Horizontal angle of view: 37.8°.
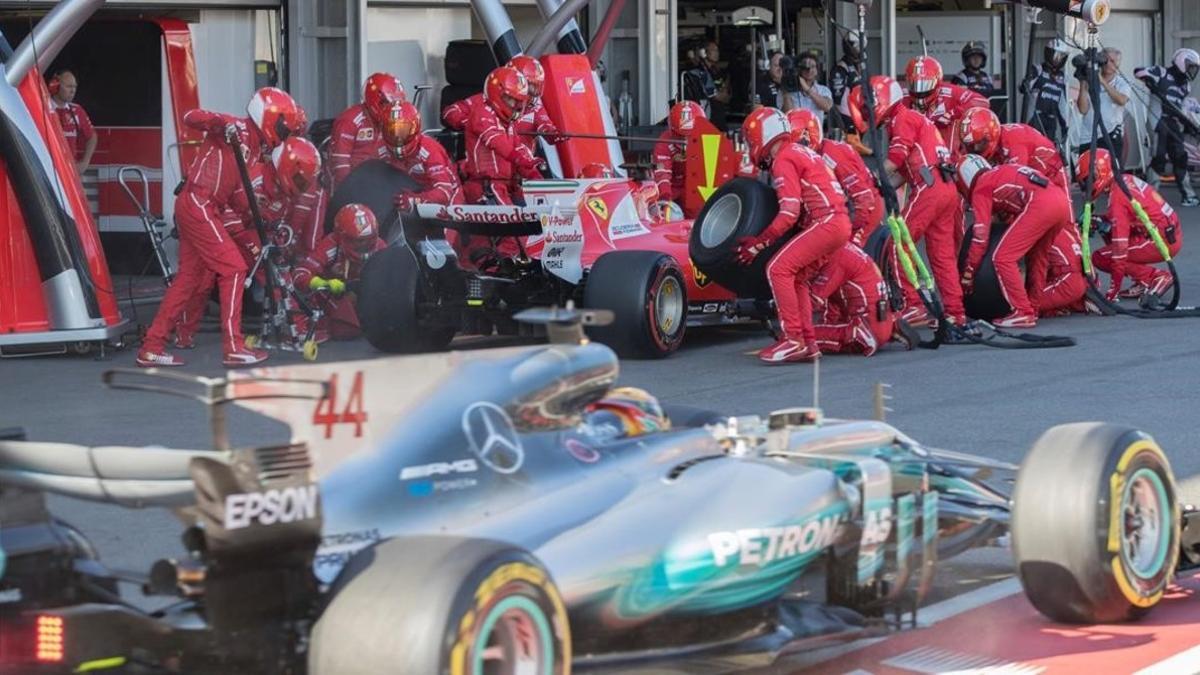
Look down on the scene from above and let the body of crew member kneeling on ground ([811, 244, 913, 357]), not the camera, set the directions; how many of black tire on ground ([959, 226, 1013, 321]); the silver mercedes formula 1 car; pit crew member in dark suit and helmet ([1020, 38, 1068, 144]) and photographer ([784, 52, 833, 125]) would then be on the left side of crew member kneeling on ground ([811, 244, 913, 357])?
1

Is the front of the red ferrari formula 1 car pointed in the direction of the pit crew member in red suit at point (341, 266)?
no

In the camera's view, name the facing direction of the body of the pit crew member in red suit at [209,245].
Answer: to the viewer's right

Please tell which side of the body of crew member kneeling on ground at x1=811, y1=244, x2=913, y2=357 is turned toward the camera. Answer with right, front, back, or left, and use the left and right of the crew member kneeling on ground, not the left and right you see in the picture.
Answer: left

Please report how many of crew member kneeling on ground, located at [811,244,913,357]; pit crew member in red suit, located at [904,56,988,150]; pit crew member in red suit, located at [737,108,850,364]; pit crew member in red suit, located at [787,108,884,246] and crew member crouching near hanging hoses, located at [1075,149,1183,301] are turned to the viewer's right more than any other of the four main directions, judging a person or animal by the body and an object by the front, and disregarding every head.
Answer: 0

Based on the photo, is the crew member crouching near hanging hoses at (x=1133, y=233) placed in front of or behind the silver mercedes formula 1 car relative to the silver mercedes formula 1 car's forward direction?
in front

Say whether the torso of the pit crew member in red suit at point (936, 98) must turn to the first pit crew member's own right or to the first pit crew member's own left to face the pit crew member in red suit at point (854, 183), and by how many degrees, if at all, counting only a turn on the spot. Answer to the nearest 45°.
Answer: approximately 45° to the first pit crew member's own right

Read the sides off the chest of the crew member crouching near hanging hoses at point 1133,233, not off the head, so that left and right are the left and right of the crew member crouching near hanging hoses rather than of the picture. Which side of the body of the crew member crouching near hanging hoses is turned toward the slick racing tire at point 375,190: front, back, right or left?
front

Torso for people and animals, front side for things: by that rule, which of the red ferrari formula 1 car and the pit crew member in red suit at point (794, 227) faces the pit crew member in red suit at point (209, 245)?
the pit crew member in red suit at point (794, 227)

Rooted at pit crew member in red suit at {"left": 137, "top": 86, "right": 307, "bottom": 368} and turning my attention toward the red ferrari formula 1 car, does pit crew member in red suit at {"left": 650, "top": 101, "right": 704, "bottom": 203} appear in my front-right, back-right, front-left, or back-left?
front-left

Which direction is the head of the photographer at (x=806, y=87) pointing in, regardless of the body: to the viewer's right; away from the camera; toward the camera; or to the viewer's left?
toward the camera

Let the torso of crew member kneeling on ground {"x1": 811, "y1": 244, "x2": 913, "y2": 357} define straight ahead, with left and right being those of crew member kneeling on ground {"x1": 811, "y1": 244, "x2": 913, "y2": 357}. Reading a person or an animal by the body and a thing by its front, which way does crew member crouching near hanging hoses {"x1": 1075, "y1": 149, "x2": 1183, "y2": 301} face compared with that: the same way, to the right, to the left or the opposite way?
the same way

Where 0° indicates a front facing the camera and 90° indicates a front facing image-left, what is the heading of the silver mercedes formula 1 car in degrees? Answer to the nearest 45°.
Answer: approximately 225°

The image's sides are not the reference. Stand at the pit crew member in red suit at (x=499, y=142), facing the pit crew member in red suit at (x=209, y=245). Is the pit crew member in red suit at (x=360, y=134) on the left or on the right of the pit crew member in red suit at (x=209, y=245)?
right

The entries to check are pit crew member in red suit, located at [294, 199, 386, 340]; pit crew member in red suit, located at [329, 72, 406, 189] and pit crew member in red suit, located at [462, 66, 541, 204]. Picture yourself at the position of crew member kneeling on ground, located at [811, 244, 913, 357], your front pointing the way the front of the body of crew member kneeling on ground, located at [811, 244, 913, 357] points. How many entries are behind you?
0

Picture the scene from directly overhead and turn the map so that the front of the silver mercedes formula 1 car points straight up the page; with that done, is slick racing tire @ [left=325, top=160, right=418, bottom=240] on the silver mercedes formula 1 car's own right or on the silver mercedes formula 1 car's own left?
on the silver mercedes formula 1 car's own left

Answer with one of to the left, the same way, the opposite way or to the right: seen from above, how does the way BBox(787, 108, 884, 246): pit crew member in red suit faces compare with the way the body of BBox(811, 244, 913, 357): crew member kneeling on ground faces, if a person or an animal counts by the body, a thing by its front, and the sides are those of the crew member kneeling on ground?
the same way

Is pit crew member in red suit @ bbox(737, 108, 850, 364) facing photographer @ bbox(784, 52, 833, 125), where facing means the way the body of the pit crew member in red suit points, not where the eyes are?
no

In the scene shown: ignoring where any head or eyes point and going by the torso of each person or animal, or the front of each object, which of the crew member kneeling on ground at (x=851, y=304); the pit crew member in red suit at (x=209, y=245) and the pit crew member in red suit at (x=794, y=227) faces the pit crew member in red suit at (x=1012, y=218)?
the pit crew member in red suit at (x=209, y=245)

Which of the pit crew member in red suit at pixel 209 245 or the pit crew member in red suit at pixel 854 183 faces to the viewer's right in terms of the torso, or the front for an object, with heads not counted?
the pit crew member in red suit at pixel 209 245

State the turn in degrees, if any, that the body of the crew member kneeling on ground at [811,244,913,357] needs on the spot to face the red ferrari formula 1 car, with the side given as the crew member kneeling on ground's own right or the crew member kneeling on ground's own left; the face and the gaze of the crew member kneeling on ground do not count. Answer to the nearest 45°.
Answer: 0° — they already face it
